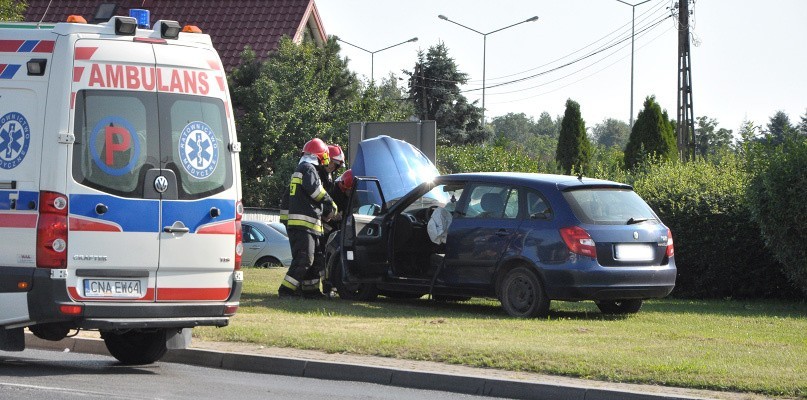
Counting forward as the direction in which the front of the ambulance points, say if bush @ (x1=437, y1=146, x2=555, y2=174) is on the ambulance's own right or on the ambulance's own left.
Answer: on the ambulance's own right

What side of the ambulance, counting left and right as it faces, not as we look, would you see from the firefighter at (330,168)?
right

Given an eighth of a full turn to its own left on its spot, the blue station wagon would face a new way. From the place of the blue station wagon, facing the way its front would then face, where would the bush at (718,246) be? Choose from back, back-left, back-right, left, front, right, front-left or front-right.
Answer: back-right

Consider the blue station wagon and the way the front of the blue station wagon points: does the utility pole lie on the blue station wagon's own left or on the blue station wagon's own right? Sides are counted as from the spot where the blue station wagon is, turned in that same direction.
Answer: on the blue station wagon's own right

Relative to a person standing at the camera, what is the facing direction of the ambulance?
facing away from the viewer and to the left of the viewer

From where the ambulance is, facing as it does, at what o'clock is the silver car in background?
The silver car in background is roughly at 2 o'clock from the ambulance.

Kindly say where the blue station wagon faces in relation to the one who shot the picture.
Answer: facing away from the viewer and to the left of the viewer

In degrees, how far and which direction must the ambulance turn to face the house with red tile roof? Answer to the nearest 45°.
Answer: approximately 45° to its right

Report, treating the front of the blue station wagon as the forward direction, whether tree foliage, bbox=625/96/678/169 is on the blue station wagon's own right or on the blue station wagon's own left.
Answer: on the blue station wagon's own right

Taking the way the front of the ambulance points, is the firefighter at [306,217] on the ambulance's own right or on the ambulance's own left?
on the ambulance's own right
